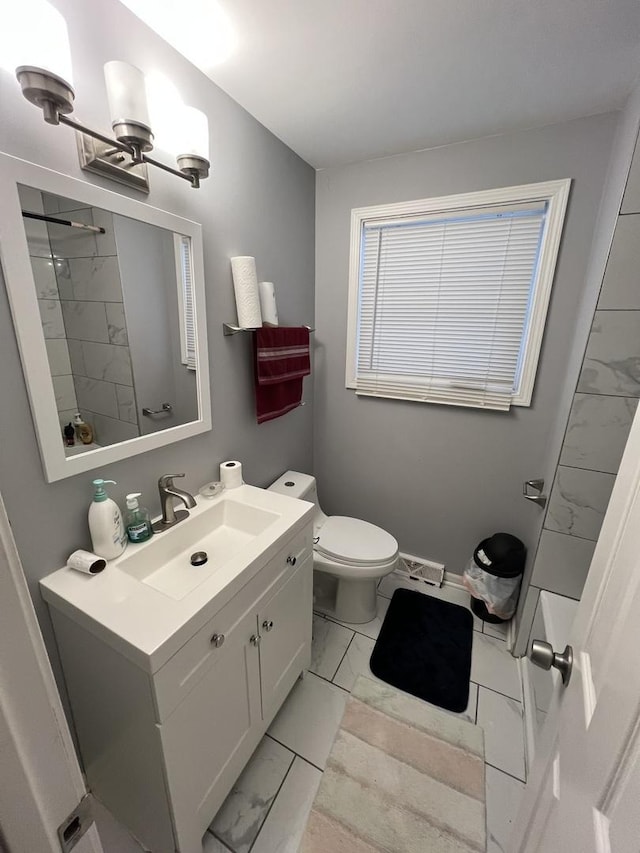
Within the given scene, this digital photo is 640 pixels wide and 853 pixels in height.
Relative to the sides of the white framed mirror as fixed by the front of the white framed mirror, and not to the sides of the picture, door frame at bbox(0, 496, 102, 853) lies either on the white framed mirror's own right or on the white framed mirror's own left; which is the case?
on the white framed mirror's own right

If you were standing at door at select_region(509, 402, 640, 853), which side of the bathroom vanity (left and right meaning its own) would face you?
front

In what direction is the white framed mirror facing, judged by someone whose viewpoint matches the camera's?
facing the viewer and to the right of the viewer

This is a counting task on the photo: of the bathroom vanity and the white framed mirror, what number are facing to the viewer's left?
0

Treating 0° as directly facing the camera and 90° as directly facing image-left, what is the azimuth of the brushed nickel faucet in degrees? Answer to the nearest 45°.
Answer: approximately 315°

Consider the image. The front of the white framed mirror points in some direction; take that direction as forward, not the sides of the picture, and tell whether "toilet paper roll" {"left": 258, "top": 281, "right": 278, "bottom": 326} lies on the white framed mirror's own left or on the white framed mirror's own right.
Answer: on the white framed mirror's own left

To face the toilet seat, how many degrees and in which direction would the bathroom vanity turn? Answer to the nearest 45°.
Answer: approximately 90° to its left
